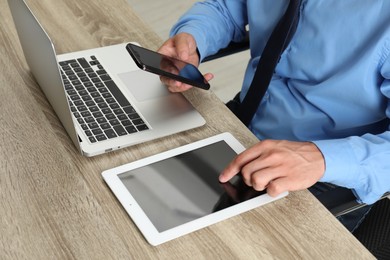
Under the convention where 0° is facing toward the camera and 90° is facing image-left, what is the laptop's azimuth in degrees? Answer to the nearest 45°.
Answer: approximately 270°
